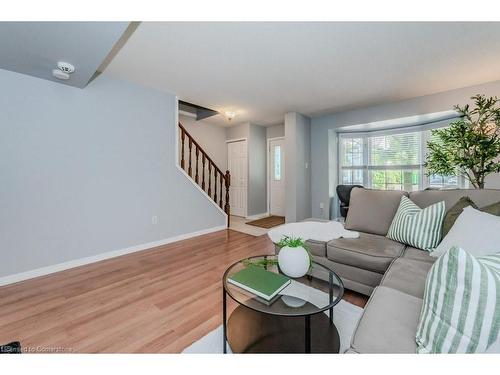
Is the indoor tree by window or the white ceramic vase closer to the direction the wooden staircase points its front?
the indoor tree by window

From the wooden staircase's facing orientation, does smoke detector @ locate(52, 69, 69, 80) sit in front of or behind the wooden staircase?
behind

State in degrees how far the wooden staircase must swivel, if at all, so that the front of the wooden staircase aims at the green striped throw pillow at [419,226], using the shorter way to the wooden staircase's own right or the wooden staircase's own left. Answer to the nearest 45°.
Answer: approximately 90° to the wooden staircase's own right

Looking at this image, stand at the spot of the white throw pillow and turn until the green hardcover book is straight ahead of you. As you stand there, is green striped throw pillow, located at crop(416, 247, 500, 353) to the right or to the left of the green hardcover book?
left

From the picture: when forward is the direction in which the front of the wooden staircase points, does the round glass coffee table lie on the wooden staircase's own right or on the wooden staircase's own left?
on the wooden staircase's own right

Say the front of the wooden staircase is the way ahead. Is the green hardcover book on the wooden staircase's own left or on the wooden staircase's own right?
on the wooden staircase's own right

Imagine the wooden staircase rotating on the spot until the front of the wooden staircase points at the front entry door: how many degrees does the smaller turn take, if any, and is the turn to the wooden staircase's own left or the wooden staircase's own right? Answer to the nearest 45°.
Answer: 0° — it already faces it

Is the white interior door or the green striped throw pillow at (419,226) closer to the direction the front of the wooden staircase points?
the white interior door

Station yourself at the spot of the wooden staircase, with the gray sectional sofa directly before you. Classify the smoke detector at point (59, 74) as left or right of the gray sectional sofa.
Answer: right

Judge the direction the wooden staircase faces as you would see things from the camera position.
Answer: facing away from the viewer and to the right of the viewer

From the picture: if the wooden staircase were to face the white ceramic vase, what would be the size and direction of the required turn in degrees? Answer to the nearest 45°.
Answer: approximately 135° to its right

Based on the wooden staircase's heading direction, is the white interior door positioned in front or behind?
in front
